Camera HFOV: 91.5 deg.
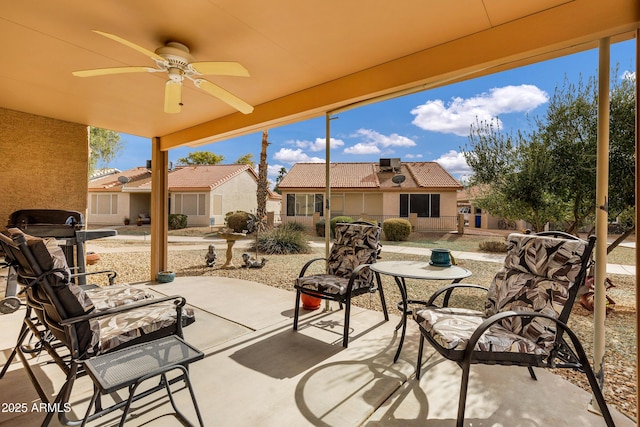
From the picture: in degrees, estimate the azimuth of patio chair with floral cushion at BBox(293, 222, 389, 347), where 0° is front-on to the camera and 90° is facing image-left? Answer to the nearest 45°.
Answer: approximately 45°

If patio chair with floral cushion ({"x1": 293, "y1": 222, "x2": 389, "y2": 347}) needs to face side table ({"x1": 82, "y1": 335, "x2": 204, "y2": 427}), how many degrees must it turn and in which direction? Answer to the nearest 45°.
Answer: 0° — it already faces it

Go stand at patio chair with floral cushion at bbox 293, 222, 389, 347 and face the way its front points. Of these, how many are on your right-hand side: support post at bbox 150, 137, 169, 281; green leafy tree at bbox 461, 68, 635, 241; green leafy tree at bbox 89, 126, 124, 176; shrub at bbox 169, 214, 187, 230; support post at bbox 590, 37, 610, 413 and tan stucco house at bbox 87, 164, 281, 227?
4

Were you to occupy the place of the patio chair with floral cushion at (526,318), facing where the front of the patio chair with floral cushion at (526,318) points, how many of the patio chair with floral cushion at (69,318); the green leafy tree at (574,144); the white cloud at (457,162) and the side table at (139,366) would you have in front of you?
2

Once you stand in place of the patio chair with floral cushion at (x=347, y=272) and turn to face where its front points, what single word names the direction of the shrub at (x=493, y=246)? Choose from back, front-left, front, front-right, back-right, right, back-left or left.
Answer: back

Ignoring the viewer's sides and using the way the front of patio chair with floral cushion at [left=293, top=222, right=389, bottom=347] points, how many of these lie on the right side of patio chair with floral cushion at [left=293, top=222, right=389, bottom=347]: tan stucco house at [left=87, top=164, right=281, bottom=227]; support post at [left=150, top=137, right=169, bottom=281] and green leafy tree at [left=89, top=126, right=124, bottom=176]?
3

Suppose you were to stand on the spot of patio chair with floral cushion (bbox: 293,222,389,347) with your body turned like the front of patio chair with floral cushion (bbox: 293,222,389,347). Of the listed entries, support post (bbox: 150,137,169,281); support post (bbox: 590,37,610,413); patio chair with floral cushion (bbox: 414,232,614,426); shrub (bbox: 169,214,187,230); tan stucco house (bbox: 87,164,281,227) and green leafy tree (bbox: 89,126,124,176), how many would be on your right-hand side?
4

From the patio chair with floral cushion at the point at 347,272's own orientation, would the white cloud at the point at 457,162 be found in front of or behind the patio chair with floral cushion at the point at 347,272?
behind

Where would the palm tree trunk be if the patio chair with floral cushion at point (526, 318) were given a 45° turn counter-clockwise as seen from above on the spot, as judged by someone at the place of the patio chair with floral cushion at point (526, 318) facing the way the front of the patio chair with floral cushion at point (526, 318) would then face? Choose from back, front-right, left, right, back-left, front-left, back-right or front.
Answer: back-right

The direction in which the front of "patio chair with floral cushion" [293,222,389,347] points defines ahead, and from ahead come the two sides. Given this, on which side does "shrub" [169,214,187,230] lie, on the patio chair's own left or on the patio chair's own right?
on the patio chair's own right
